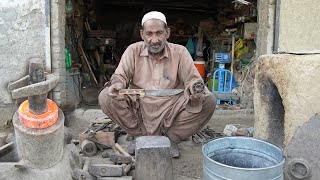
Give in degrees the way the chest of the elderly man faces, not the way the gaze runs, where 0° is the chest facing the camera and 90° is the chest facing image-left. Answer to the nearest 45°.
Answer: approximately 0°

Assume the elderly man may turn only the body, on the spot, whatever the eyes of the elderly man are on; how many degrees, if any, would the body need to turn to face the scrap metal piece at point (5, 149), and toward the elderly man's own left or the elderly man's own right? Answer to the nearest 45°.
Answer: approximately 45° to the elderly man's own right

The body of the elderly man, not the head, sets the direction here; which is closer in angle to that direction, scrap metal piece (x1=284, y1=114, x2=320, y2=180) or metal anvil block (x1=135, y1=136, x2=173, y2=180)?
the metal anvil block

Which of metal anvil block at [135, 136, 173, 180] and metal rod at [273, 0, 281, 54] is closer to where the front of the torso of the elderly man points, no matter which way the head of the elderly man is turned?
the metal anvil block

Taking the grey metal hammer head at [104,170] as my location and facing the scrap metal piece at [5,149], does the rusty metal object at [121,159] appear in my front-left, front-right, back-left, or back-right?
back-right
